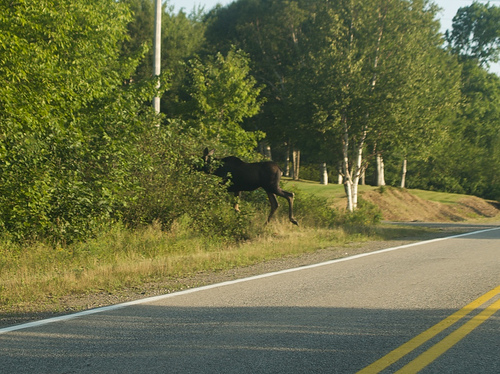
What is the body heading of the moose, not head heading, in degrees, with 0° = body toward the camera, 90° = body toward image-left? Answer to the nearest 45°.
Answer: approximately 90°

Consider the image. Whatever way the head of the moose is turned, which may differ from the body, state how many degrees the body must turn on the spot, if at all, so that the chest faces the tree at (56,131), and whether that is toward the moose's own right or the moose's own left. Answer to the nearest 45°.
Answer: approximately 45° to the moose's own left
